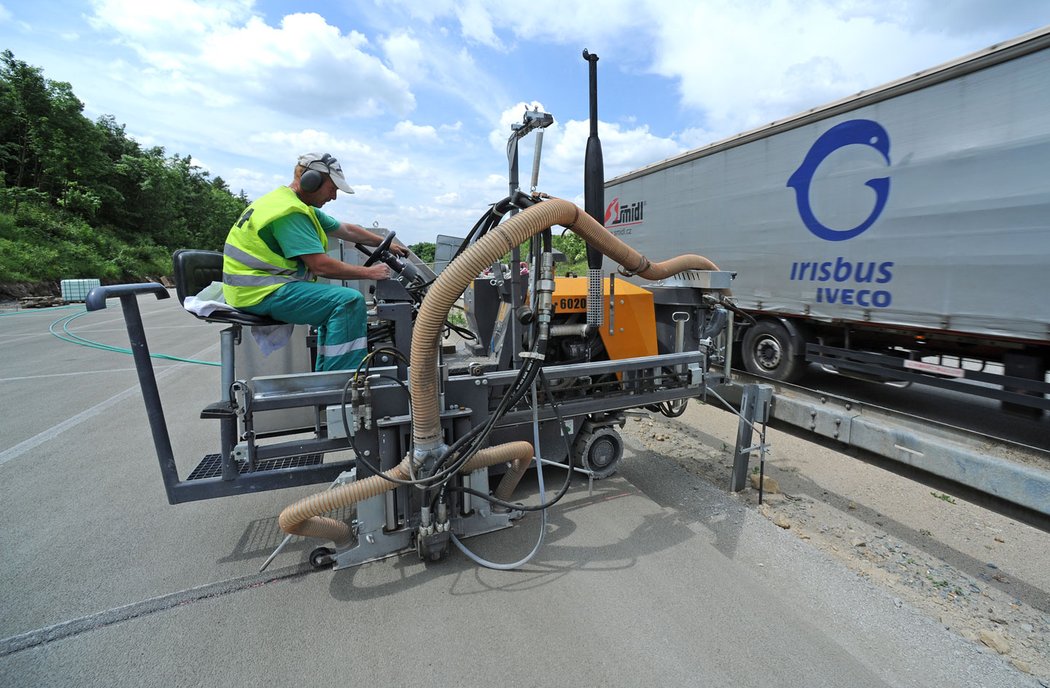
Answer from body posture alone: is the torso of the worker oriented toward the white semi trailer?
yes

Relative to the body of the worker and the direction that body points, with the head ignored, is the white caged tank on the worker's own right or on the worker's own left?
on the worker's own left

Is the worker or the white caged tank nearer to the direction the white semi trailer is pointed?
the worker

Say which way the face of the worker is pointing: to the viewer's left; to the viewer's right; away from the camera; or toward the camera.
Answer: to the viewer's right

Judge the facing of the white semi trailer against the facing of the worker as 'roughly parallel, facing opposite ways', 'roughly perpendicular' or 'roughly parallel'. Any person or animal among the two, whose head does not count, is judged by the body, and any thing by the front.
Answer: roughly perpendicular

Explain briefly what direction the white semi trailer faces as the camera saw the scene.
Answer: facing the viewer and to the right of the viewer

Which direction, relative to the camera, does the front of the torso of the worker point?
to the viewer's right

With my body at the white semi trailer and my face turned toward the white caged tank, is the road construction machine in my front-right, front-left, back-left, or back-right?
front-left

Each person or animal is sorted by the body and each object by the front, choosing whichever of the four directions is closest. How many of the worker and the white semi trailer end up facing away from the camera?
0
